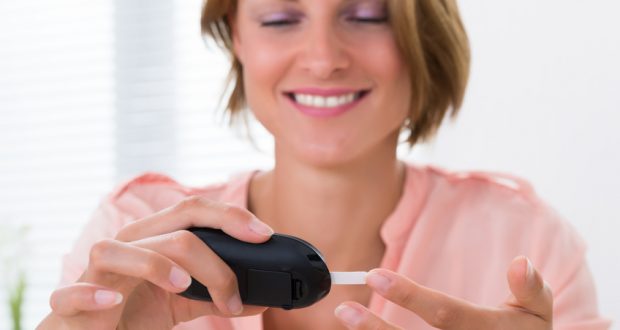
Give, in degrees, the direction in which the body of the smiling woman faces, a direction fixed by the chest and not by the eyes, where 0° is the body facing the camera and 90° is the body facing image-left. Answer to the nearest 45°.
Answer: approximately 0°
